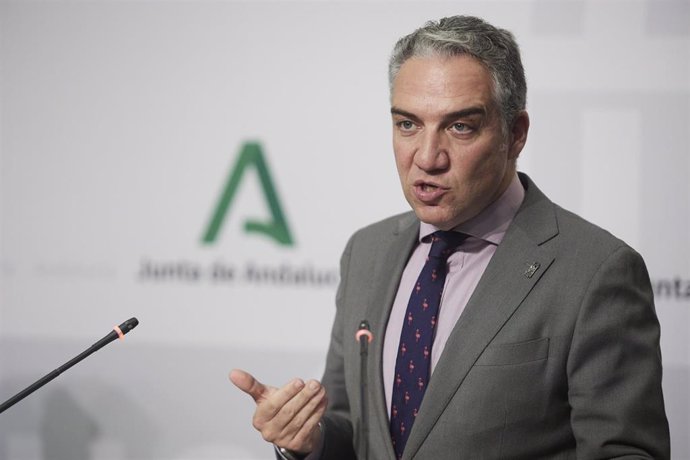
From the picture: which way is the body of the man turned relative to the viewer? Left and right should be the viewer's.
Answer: facing the viewer and to the left of the viewer

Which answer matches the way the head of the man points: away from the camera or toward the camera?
toward the camera
